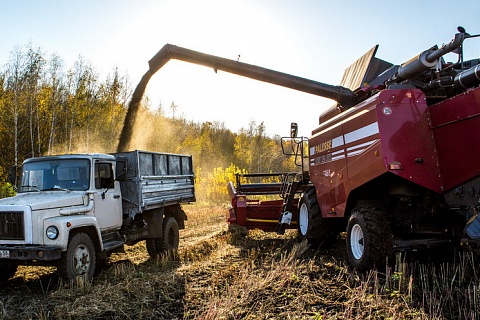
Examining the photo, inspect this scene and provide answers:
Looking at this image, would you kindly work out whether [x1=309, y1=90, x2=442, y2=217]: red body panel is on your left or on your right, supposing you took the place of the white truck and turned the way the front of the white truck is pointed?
on your left

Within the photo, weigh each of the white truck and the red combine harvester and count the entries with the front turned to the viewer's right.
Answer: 0

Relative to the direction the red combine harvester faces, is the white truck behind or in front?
in front

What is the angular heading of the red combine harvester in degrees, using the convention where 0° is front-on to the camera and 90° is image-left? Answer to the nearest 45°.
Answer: approximately 135°
